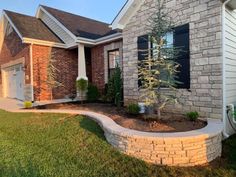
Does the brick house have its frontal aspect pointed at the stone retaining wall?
yes

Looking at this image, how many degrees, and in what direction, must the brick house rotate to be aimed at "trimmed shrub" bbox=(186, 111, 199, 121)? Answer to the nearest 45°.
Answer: approximately 90° to its left

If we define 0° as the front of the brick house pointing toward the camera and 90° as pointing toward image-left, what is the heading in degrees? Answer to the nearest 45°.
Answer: approximately 45°
